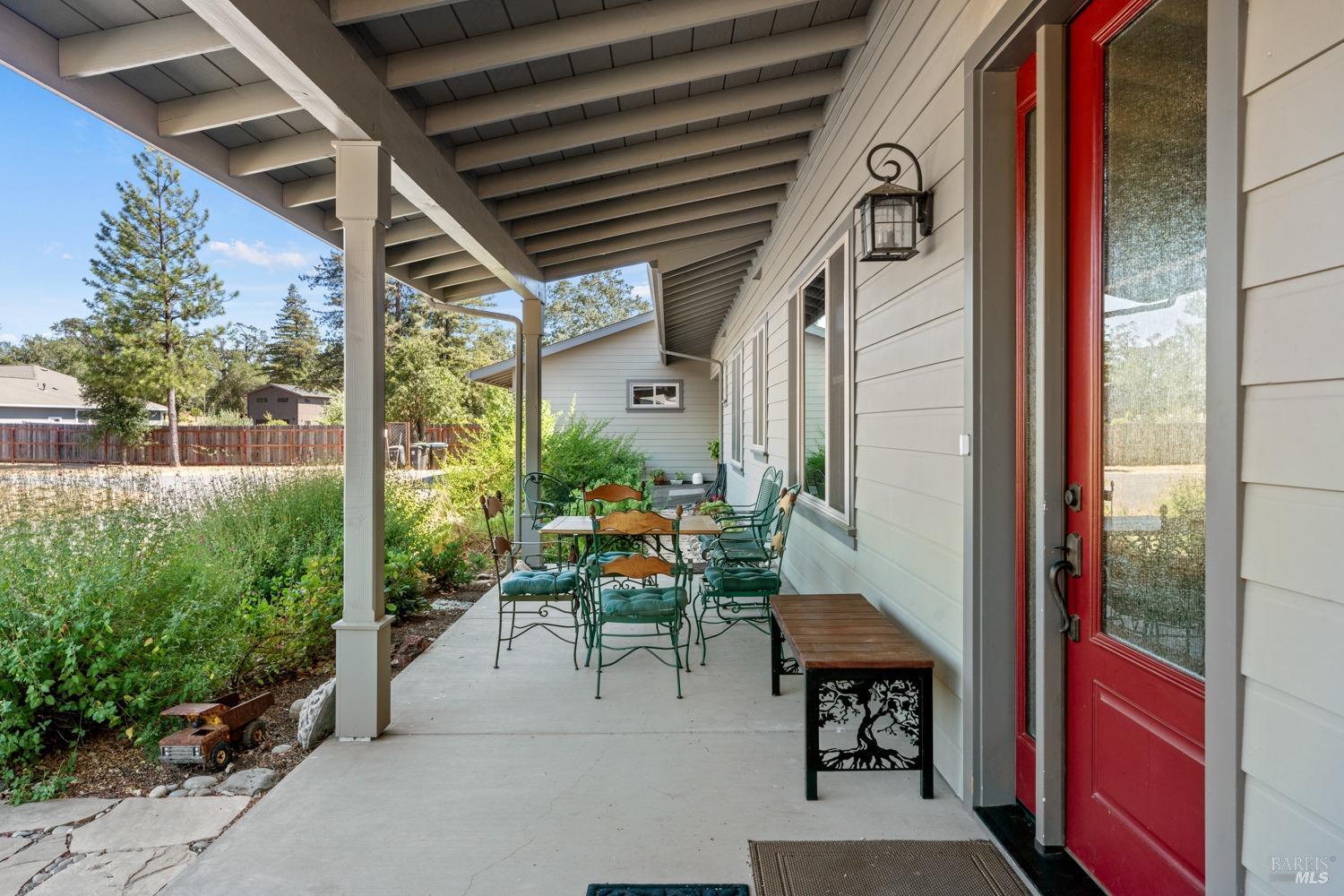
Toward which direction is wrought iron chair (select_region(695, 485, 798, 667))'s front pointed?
to the viewer's left

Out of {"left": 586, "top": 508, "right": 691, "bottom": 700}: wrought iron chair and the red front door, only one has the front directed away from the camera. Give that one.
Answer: the wrought iron chair

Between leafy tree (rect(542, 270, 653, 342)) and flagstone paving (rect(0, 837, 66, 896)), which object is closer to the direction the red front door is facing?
the flagstone paving

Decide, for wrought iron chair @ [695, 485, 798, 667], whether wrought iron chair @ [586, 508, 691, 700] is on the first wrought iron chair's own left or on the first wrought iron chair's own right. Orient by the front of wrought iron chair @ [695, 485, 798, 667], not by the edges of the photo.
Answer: on the first wrought iron chair's own left

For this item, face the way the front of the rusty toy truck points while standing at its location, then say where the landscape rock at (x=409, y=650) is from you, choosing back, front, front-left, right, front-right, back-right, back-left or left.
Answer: back

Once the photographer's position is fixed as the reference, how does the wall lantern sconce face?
facing to the left of the viewer

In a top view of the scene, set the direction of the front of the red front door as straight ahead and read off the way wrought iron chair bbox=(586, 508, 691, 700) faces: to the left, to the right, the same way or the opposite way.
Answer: to the right

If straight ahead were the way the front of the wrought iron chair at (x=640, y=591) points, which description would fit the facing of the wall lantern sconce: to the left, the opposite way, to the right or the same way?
to the left

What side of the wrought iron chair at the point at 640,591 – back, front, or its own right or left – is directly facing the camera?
back

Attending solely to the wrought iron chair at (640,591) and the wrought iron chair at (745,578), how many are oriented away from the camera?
1

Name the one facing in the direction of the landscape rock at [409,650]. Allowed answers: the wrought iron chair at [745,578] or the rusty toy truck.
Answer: the wrought iron chair

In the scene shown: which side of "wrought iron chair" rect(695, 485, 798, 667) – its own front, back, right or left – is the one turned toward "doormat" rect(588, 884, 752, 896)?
left
